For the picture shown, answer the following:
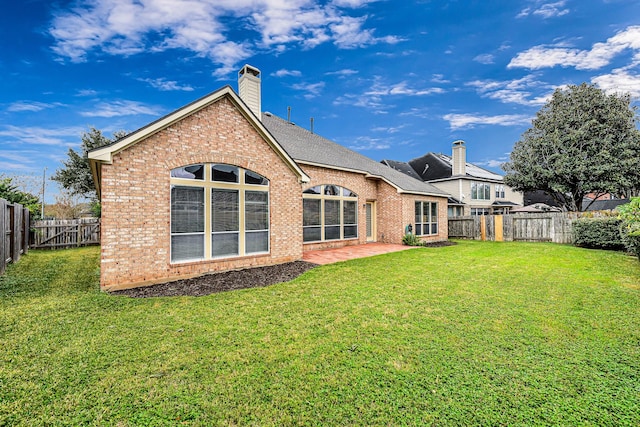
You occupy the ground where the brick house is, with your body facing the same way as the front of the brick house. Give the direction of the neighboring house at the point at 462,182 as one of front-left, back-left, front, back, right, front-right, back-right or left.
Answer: right

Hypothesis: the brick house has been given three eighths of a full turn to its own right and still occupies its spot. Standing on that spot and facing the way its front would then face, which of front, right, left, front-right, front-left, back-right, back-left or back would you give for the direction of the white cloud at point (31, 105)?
back-left

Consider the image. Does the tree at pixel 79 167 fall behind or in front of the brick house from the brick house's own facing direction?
in front

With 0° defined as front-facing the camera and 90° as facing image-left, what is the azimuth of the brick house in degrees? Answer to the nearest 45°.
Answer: approximately 135°

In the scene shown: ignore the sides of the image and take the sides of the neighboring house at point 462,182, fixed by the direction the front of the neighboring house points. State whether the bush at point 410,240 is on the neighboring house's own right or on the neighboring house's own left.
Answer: on the neighboring house's own left

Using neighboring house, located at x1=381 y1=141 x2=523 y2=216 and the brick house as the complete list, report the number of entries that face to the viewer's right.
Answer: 0

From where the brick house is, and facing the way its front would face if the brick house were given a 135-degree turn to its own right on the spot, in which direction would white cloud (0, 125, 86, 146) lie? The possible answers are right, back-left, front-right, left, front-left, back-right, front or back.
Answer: back-left

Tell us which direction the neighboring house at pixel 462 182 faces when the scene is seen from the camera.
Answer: facing away from the viewer and to the left of the viewer

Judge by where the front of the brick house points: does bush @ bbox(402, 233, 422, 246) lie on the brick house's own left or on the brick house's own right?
on the brick house's own right
